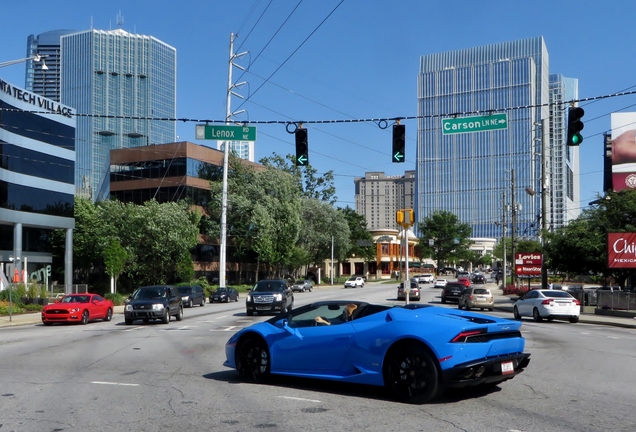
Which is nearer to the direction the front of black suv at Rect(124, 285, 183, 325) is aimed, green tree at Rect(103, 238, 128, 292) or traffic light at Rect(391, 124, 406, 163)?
the traffic light

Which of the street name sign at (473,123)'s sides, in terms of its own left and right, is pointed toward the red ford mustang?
right

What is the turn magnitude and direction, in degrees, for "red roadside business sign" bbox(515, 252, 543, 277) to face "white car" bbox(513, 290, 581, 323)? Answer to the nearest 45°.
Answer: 0° — it already faces it

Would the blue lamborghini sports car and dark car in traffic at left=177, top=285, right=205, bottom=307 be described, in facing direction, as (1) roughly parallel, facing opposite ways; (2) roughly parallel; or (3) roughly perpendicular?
roughly perpendicular

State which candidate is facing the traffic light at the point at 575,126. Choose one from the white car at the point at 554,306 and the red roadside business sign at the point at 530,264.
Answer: the red roadside business sign

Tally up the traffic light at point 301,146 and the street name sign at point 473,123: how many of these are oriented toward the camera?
2

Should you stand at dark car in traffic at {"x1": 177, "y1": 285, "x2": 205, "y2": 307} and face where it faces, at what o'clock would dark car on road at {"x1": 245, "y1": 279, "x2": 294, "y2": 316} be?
dark car on road at {"x1": 245, "y1": 279, "x2": 294, "y2": 316} is roughly at 10 o'clock from dark car in traffic at {"x1": 177, "y1": 285, "x2": 205, "y2": 307}.

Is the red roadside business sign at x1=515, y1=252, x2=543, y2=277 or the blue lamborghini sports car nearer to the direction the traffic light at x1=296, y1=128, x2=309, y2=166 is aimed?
the blue lamborghini sports car

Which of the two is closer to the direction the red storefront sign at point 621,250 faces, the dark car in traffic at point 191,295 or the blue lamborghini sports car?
the blue lamborghini sports car

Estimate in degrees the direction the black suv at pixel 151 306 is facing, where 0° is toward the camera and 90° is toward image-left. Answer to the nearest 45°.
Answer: approximately 45°
